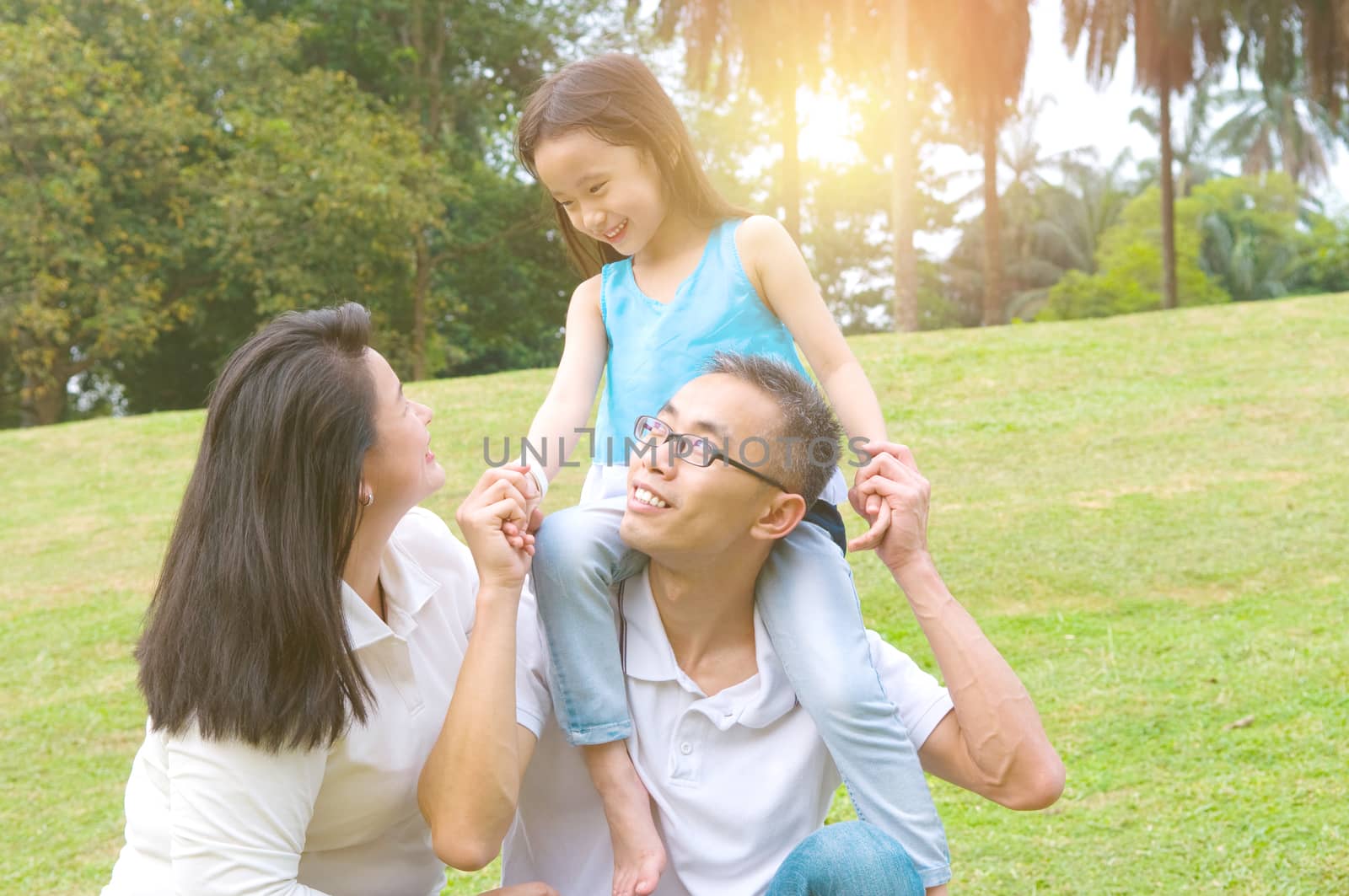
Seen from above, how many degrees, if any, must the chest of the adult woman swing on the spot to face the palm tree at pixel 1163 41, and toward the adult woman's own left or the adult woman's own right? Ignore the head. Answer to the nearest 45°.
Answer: approximately 90° to the adult woman's own left

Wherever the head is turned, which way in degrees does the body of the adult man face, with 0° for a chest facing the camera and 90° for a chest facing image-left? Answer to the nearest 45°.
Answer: approximately 45°

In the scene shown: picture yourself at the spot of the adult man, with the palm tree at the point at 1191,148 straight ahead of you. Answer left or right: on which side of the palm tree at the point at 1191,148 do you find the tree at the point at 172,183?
left

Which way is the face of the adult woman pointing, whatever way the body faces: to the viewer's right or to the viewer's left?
to the viewer's right

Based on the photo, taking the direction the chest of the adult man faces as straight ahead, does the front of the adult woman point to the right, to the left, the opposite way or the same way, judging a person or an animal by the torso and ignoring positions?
to the left

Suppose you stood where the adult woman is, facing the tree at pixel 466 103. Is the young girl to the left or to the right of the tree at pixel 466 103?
right

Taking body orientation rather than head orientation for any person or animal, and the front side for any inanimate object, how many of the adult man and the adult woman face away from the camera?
0

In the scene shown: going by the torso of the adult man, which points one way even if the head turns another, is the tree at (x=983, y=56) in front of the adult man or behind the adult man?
behind

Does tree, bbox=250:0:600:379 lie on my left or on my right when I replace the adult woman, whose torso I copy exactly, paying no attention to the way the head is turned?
on my left

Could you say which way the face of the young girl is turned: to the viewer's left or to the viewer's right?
to the viewer's left

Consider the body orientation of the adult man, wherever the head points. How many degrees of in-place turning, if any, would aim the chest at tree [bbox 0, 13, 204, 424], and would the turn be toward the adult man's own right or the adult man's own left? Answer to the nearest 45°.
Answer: approximately 90° to the adult man's own right
